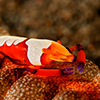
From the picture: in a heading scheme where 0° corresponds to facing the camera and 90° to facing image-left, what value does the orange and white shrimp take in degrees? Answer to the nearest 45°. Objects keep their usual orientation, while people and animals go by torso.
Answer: approximately 270°
